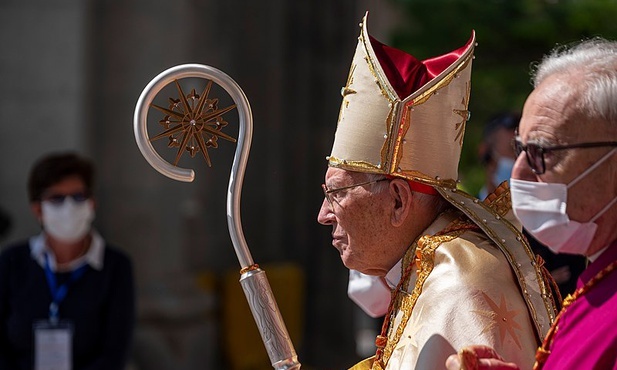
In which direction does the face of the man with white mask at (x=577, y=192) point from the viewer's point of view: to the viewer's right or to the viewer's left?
to the viewer's left

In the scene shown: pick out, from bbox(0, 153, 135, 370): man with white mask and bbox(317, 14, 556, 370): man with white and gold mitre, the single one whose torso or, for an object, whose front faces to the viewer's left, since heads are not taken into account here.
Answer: bbox(317, 14, 556, 370): man with white and gold mitre

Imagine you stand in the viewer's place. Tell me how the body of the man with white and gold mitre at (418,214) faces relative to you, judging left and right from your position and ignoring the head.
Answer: facing to the left of the viewer

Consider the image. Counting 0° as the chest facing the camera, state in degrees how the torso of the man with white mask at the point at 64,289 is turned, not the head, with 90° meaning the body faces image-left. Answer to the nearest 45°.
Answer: approximately 0°

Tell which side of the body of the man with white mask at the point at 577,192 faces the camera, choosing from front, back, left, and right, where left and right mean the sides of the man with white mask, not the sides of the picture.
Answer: left

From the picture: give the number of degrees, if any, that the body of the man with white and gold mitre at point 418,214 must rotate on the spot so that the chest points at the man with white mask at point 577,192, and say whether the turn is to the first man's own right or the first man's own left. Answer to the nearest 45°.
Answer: approximately 135° to the first man's own left

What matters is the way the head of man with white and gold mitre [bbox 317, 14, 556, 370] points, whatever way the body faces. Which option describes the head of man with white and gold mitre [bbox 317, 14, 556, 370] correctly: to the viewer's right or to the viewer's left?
to the viewer's left

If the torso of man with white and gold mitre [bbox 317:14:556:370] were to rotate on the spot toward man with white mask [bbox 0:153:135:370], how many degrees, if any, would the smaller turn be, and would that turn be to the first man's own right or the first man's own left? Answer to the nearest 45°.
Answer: approximately 45° to the first man's own right
